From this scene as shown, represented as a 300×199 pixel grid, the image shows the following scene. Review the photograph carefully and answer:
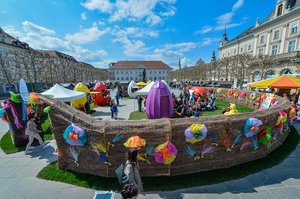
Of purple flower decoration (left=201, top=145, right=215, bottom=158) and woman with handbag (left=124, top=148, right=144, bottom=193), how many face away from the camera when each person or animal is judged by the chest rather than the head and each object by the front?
1

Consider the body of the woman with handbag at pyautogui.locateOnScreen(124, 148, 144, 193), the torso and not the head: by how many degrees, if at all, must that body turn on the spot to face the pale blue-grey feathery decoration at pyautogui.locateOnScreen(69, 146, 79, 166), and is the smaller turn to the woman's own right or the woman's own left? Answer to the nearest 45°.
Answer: approximately 45° to the woman's own left

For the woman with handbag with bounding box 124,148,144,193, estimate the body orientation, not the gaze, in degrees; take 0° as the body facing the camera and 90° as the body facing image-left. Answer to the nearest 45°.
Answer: approximately 180°
